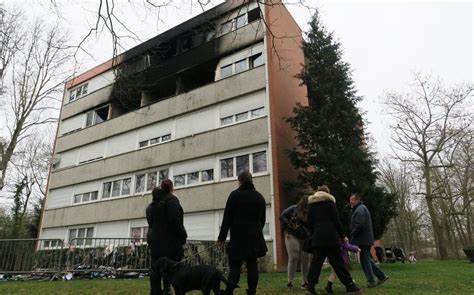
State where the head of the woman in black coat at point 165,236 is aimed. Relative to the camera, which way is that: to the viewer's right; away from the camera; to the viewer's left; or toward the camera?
away from the camera

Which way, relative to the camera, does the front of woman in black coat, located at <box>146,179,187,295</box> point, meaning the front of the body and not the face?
away from the camera

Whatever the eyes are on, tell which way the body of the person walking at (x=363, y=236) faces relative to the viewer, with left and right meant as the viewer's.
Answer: facing to the left of the viewer

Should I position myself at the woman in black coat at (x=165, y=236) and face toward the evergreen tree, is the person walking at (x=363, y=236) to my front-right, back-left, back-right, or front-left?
front-right

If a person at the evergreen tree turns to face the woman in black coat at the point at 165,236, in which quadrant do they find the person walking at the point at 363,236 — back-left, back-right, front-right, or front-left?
front-left

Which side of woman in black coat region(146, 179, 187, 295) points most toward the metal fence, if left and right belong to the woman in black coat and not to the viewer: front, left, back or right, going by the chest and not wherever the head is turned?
front
